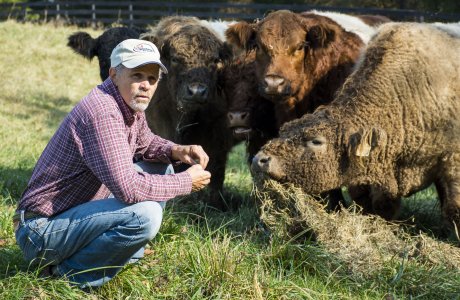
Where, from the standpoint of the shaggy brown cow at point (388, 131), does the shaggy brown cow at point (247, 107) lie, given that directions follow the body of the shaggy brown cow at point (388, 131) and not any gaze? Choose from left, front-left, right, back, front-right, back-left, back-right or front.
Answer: front-right

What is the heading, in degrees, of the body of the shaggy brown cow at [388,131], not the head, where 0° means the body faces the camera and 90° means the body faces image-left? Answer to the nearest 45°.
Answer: approximately 90°

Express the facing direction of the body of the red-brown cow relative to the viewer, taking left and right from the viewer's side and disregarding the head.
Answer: facing the viewer and to the left of the viewer

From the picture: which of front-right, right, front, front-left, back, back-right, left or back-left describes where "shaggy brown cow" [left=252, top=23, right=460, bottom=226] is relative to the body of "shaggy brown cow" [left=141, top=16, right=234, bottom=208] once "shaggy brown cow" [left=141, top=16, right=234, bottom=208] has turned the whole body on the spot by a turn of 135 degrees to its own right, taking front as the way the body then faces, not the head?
back

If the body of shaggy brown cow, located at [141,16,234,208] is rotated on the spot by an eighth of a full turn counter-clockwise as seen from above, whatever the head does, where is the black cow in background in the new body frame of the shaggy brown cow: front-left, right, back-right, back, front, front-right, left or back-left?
back

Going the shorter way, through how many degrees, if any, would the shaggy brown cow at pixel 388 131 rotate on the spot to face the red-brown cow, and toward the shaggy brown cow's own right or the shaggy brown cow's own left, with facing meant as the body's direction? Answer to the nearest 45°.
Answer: approximately 45° to the shaggy brown cow's own right

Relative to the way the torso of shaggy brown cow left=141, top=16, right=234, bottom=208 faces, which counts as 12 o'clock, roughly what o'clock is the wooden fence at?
The wooden fence is roughly at 6 o'clock from the shaggy brown cow.

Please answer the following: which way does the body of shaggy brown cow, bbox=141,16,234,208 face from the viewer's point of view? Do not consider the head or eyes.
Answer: toward the camera
